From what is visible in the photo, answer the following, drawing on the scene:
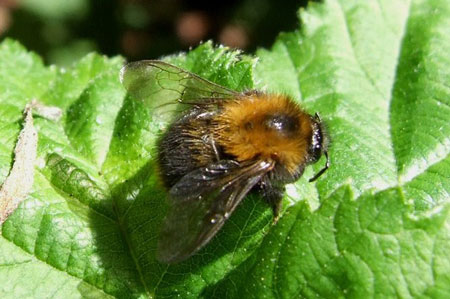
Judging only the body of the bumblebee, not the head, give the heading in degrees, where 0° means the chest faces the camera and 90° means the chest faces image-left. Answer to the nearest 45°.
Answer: approximately 270°
